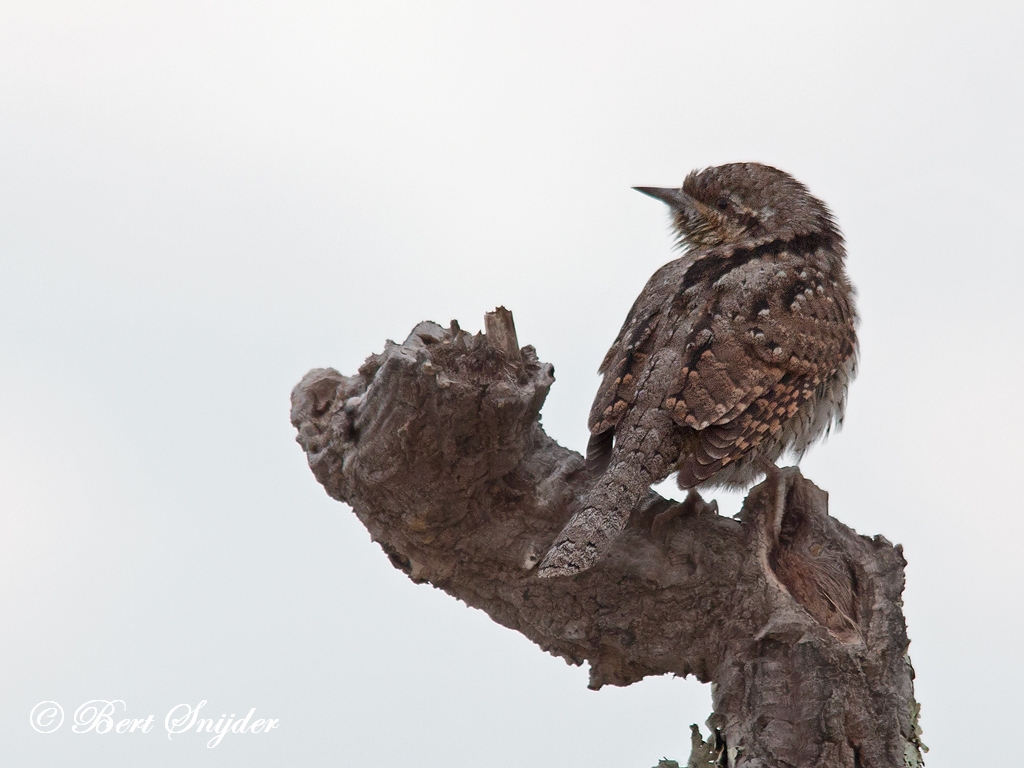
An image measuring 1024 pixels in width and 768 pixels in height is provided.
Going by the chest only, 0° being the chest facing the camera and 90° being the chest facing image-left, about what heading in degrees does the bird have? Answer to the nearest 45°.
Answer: approximately 225°
